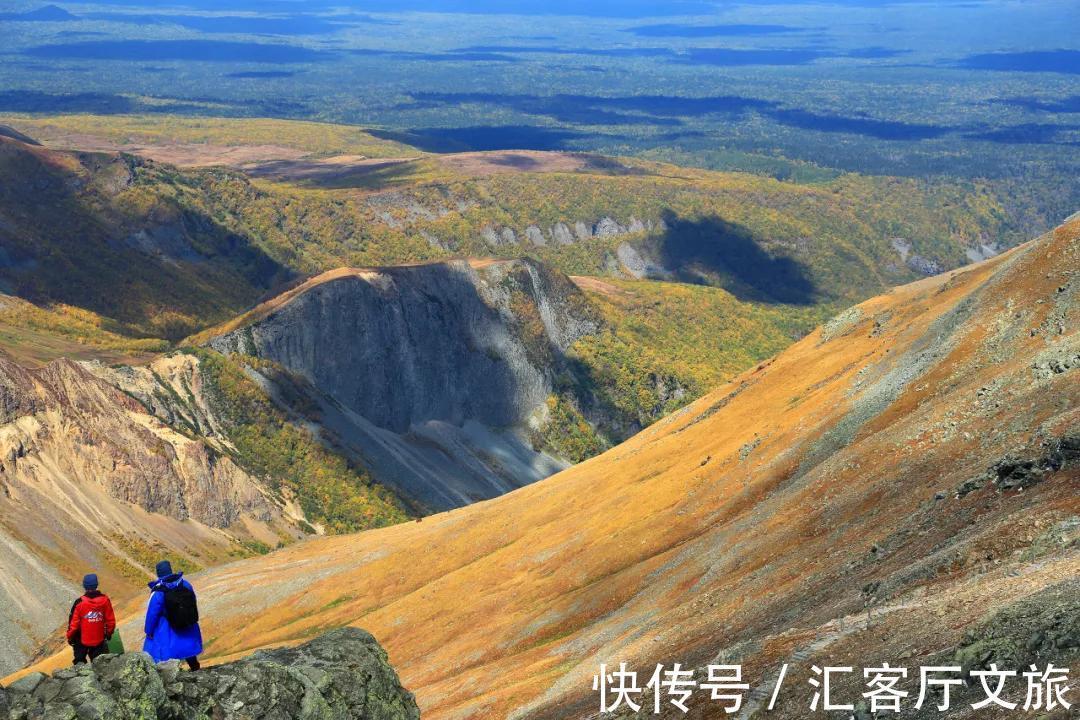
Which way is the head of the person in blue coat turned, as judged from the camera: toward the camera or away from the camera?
away from the camera

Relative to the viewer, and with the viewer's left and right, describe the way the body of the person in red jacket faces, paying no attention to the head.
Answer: facing away from the viewer

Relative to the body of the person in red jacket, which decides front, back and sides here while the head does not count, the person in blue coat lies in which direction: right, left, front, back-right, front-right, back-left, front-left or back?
right
